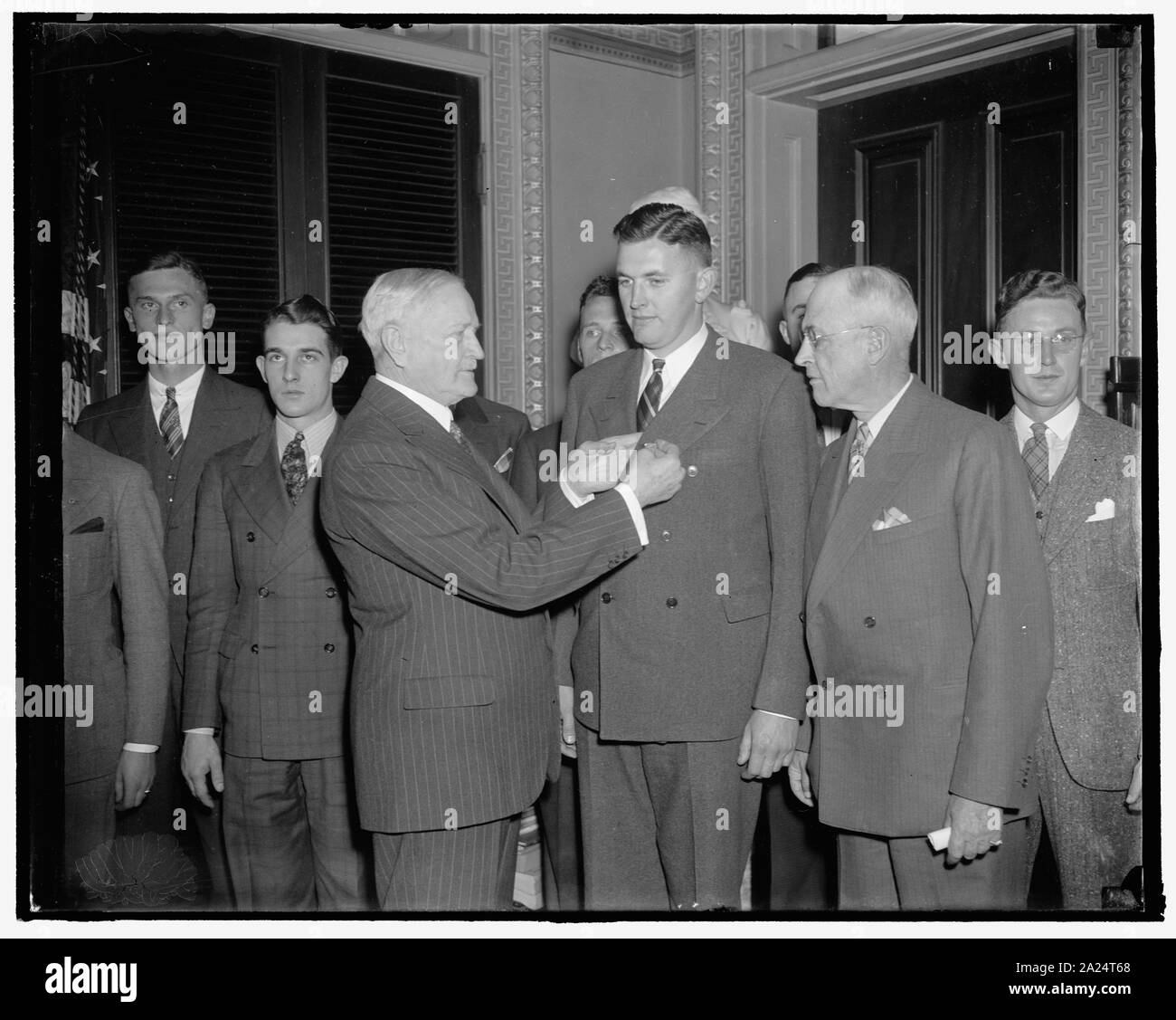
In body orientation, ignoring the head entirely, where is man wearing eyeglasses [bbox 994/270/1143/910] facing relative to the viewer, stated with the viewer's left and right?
facing the viewer and to the left of the viewer

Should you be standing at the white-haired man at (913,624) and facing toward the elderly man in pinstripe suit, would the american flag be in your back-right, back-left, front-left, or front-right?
front-right

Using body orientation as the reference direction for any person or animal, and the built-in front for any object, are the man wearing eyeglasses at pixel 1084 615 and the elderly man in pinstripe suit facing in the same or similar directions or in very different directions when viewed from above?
very different directions

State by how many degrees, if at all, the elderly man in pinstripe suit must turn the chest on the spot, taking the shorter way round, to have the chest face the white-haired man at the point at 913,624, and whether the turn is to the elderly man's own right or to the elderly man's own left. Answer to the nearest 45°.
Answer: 0° — they already face them

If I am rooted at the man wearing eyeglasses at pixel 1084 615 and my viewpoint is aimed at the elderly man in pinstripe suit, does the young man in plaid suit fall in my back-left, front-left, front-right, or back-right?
front-right

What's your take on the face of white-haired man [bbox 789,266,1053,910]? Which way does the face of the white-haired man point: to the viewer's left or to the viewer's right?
to the viewer's left

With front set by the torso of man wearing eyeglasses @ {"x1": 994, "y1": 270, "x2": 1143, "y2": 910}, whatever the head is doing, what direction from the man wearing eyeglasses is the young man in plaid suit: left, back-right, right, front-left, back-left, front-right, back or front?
front-right

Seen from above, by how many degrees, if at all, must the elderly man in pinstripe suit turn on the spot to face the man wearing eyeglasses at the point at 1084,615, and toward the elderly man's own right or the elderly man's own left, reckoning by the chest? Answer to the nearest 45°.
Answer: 0° — they already face them

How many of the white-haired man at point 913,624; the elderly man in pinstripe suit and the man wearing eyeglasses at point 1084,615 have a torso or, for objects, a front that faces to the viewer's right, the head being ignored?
1

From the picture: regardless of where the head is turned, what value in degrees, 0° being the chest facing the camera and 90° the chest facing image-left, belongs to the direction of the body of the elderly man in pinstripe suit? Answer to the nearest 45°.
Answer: approximately 270°
